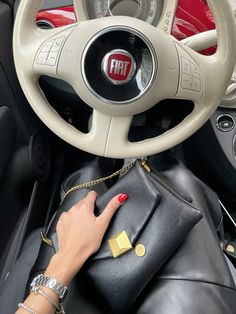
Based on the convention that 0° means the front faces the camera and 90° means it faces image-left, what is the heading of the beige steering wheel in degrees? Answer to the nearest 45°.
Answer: approximately 0°

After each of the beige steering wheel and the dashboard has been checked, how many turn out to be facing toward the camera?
2
